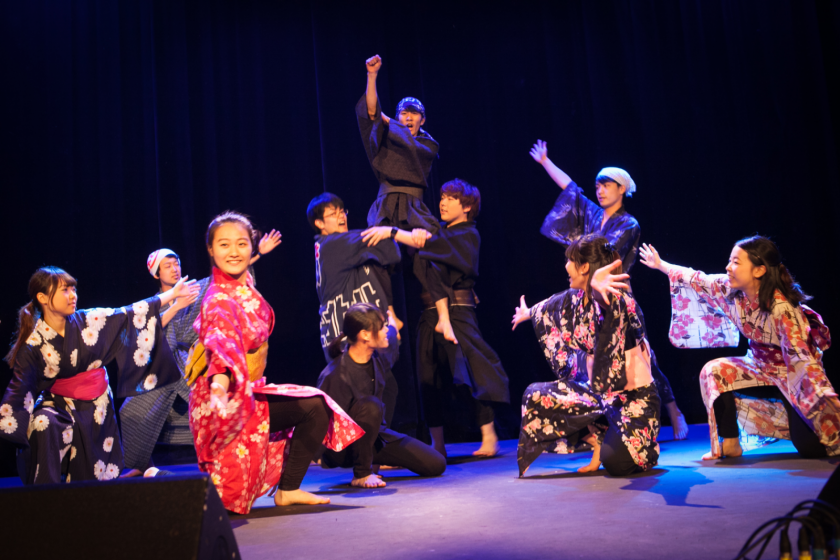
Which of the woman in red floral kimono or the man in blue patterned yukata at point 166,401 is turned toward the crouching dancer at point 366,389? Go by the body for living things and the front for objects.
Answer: the man in blue patterned yukata

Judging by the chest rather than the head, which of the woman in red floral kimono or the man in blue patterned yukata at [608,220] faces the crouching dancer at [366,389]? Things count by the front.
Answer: the man in blue patterned yukata

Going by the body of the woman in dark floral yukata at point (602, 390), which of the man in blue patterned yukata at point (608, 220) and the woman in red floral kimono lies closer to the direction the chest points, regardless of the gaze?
the woman in red floral kimono

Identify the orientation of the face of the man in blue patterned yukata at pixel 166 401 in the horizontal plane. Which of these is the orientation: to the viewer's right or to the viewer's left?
to the viewer's right

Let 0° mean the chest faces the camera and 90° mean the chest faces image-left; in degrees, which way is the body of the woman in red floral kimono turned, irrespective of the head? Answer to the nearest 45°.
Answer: approximately 315°

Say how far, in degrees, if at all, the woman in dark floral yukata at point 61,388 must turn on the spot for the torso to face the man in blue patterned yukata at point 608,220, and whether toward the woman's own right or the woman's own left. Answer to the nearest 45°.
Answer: approximately 45° to the woman's own left

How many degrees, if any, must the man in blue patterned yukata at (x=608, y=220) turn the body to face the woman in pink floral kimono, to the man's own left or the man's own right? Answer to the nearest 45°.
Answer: approximately 90° to the man's own left

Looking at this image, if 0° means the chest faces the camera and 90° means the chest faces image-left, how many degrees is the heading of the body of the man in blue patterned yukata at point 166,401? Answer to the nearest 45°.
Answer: approximately 315°
